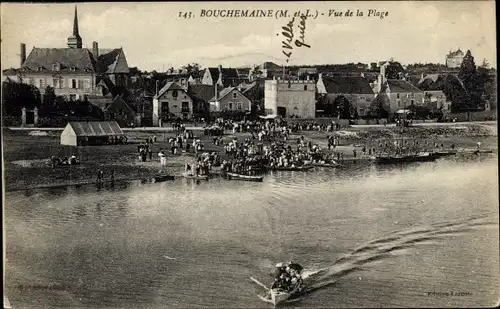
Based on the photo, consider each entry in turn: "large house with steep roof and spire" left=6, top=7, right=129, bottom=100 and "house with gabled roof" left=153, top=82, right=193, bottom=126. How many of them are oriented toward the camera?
2

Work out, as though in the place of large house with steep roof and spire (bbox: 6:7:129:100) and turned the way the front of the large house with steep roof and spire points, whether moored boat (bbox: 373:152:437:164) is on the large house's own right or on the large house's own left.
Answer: on the large house's own left

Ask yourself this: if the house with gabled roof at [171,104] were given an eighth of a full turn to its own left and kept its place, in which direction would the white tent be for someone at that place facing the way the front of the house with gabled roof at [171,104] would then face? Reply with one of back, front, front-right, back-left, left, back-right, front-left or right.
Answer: back-right

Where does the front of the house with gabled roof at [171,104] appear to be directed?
toward the camera

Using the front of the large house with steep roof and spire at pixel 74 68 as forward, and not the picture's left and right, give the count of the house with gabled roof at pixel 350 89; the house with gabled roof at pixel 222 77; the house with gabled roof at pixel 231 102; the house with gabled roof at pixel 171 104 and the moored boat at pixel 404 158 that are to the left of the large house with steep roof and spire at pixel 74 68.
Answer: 5

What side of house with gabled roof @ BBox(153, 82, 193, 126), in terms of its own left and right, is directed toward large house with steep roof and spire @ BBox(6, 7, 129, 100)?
right

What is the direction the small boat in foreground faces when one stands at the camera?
facing the viewer and to the left of the viewer

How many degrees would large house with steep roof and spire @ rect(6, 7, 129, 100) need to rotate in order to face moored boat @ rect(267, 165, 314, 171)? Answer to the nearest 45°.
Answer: approximately 90° to its left

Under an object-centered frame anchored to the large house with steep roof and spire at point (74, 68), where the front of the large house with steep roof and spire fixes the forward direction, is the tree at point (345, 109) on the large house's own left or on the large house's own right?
on the large house's own left

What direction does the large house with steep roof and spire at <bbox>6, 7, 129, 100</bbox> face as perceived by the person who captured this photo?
facing the viewer

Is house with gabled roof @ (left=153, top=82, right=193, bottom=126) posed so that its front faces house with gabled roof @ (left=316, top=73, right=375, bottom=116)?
no

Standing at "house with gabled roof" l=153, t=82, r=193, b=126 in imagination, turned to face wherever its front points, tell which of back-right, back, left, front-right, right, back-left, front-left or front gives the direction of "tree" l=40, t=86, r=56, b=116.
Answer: right
